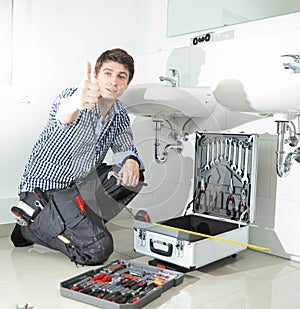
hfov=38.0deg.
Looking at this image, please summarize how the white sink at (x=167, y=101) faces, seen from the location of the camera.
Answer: facing the viewer and to the left of the viewer

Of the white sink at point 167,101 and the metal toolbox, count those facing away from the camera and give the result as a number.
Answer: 0
